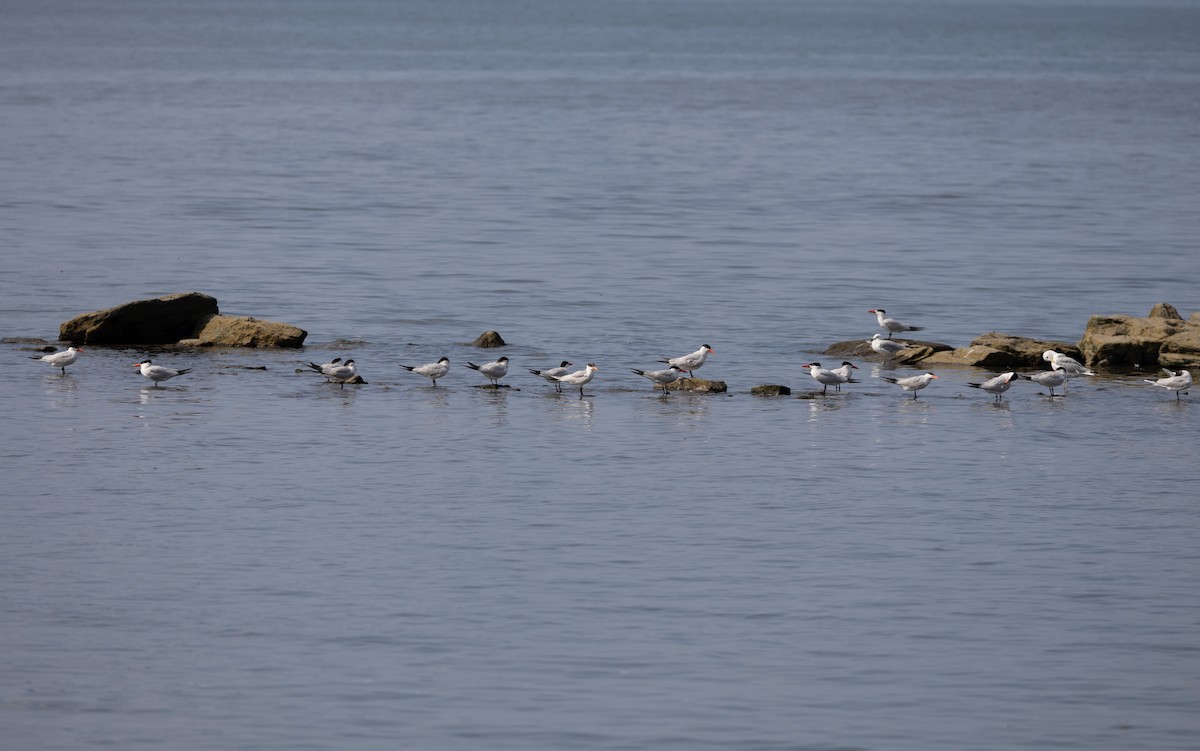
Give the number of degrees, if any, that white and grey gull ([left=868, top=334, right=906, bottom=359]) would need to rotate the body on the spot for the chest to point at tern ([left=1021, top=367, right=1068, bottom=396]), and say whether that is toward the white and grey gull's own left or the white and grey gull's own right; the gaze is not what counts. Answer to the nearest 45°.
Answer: approximately 135° to the white and grey gull's own left

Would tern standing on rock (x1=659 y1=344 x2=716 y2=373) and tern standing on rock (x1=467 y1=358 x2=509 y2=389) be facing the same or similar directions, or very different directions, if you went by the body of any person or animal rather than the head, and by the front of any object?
same or similar directions

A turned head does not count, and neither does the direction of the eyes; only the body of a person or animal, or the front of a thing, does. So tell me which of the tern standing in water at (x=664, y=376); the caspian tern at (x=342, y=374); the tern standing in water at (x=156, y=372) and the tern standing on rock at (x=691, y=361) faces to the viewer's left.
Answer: the tern standing in water at (x=156, y=372)

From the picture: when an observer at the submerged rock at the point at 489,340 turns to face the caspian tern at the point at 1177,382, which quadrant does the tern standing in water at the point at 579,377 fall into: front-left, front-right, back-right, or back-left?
front-right

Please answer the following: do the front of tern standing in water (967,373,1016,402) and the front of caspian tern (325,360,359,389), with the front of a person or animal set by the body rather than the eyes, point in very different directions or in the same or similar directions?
same or similar directions

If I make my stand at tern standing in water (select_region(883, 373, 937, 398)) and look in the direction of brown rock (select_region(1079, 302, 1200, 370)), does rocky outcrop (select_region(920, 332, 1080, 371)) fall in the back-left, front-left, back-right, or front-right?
front-left

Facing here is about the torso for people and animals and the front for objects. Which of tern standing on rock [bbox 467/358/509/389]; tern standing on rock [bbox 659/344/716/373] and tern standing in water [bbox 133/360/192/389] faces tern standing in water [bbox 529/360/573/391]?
tern standing on rock [bbox 467/358/509/389]

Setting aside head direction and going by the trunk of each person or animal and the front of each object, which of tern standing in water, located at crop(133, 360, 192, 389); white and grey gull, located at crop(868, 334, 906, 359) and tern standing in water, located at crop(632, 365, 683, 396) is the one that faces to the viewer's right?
tern standing in water, located at crop(632, 365, 683, 396)

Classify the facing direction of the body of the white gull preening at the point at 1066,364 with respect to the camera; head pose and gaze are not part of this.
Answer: to the viewer's left

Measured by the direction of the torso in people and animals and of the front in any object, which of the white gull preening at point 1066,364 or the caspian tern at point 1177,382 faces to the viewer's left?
the white gull preening at point 1066,364

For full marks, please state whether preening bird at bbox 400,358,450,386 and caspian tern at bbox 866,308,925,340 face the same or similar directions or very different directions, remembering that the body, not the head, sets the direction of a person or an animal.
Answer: very different directions
